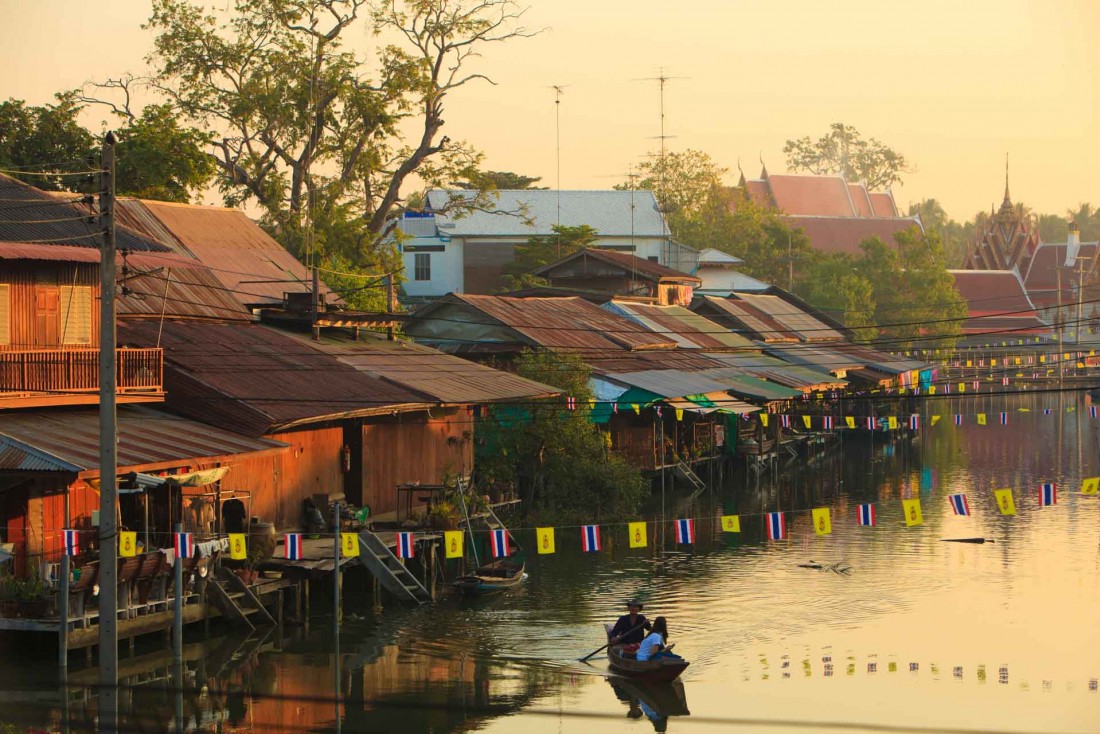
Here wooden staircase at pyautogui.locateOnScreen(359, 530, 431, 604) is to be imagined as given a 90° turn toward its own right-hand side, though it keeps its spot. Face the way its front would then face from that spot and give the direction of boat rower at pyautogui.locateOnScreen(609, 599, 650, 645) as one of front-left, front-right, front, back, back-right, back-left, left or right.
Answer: left

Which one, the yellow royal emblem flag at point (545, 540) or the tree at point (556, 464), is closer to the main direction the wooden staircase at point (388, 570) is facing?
the yellow royal emblem flag

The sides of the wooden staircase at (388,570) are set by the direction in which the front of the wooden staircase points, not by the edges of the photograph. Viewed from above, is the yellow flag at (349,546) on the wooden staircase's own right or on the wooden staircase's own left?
on the wooden staircase's own right

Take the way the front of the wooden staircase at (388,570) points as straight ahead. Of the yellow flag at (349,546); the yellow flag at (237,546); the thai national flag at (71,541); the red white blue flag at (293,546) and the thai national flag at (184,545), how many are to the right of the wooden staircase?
5

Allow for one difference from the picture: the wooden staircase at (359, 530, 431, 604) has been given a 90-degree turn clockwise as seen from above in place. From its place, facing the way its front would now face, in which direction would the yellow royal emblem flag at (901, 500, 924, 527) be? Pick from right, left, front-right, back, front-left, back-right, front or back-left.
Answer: back-left

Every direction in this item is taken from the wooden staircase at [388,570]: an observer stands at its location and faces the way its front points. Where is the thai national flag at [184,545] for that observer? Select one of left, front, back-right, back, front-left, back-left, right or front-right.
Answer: right

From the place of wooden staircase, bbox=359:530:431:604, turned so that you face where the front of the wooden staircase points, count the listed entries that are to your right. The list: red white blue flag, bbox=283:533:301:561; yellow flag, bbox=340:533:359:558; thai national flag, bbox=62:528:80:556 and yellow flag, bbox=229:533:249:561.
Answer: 4

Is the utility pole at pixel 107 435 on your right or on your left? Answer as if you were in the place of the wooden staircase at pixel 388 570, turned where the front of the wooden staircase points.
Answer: on your right

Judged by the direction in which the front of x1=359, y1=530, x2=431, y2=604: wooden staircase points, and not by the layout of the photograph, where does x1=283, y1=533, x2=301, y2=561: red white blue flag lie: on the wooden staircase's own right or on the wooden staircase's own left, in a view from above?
on the wooden staircase's own right

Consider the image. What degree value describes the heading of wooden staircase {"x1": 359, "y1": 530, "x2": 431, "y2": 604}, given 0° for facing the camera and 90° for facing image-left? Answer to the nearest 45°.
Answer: approximately 315°

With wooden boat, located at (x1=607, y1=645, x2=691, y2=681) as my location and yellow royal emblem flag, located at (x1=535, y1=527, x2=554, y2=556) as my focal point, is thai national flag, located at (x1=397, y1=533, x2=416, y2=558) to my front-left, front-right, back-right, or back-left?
front-left

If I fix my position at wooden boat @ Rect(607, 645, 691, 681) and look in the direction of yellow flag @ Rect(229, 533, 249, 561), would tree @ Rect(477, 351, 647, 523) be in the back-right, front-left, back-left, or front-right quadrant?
front-right

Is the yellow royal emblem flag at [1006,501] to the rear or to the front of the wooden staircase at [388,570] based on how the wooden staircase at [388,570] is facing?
to the front

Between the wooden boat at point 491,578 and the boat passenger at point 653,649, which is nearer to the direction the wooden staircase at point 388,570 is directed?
the boat passenger

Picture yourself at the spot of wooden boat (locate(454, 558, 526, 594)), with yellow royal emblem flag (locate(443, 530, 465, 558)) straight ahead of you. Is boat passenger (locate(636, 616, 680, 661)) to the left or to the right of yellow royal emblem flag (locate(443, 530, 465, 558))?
left

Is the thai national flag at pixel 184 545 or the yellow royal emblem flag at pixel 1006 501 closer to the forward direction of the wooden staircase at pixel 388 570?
the yellow royal emblem flag

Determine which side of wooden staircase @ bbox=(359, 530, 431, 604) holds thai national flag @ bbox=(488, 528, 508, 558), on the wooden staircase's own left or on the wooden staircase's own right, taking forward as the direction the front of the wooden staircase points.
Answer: on the wooden staircase's own left

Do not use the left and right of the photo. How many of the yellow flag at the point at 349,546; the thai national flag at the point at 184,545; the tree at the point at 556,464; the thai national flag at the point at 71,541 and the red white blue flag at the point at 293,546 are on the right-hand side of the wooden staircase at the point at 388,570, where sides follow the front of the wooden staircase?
4

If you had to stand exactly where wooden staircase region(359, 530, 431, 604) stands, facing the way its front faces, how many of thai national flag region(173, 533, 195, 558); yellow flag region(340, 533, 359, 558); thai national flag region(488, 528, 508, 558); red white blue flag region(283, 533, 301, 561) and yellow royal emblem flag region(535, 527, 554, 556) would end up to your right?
3

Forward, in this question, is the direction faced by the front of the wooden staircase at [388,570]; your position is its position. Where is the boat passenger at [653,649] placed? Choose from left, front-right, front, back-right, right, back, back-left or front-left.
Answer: front
